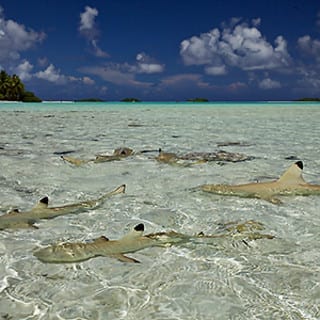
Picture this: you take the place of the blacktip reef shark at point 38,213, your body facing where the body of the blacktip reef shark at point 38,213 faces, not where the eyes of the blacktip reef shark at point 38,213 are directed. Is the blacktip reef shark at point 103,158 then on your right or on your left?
on your right

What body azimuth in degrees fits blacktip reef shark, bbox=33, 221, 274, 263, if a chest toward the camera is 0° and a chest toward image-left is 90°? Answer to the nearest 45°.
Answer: approximately 90°

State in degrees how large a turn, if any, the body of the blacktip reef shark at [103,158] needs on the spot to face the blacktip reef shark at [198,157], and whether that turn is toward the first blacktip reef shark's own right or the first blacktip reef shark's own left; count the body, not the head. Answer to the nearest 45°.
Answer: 0° — it already faces it

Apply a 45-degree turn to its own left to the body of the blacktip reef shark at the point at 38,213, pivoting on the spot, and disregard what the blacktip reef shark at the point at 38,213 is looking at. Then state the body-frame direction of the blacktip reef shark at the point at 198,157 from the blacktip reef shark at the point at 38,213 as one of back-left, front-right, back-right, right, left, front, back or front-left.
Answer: back

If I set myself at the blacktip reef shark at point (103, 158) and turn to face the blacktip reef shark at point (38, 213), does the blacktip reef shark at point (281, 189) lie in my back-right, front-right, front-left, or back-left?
front-left

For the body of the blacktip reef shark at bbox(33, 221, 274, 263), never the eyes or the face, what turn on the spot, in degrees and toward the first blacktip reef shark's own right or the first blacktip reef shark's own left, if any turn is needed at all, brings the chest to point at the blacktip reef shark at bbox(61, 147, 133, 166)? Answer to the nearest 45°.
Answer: approximately 90° to the first blacktip reef shark's own right

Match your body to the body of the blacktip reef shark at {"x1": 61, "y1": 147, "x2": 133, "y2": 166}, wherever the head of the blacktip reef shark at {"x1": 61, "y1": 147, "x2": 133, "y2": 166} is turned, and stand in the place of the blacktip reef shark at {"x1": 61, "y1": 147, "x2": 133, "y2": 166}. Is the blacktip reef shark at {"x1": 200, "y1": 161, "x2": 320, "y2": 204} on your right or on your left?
on your right

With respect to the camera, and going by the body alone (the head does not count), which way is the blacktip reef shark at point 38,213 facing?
to the viewer's left

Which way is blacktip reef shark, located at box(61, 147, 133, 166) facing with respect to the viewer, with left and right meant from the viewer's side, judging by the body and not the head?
facing to the right of the viewer

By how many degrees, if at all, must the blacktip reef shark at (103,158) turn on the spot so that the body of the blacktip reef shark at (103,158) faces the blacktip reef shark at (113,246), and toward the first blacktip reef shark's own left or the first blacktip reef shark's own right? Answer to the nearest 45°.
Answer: approximately 90° to the first blacktip reef shark's own right
